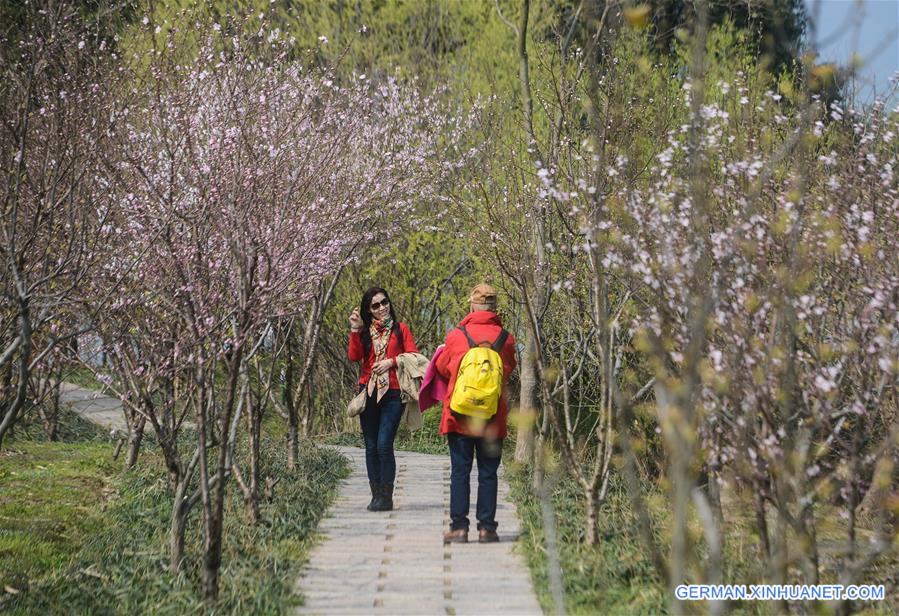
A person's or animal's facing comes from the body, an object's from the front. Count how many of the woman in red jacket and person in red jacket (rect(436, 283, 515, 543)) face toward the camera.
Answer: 1

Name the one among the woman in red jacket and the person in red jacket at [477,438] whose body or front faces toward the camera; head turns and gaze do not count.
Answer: the woman in red jacket

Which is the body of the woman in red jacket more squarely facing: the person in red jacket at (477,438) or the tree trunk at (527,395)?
the person in red jacket

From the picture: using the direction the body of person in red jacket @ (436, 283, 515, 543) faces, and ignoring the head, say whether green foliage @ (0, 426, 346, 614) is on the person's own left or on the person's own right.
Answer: on the person's own left

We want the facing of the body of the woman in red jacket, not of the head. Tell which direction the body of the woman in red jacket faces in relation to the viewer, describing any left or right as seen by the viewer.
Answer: facing the viewer

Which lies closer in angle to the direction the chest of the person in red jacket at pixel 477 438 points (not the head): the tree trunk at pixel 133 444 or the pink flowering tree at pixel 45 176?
the tree trunk

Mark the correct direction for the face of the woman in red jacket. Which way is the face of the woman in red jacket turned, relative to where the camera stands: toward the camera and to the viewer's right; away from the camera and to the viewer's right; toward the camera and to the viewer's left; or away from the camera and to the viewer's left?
toward the camera and to the viewer's right

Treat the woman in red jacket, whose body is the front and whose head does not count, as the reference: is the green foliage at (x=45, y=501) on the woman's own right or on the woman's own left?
on the woman's own right

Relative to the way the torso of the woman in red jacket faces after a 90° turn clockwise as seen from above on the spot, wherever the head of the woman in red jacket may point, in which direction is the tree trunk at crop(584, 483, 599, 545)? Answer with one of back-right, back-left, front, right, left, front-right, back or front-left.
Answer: back-left

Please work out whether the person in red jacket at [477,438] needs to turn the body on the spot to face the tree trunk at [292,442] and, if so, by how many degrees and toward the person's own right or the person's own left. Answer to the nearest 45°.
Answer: approximately 45° to the person's own left

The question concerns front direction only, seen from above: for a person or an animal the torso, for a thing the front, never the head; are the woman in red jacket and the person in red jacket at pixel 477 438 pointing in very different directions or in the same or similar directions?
very different directions

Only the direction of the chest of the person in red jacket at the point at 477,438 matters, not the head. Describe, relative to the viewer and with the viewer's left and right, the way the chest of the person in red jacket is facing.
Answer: facing away from the viewer

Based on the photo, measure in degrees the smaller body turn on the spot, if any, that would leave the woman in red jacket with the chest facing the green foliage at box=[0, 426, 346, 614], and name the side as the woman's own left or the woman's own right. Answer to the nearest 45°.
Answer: approximately 45° to the woman's own right
